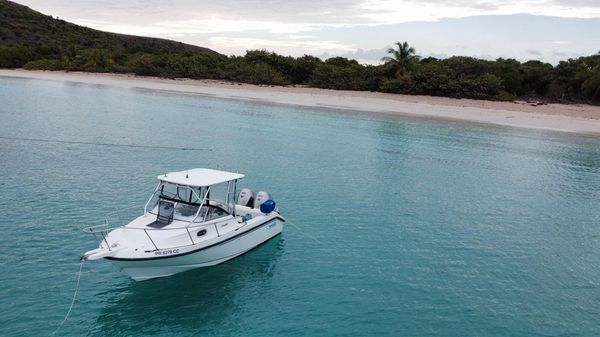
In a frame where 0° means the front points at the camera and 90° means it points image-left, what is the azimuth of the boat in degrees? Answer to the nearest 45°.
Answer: approximately 45°
